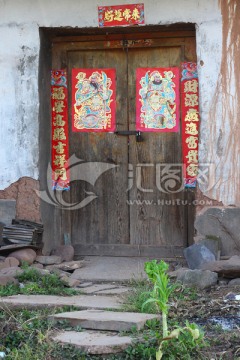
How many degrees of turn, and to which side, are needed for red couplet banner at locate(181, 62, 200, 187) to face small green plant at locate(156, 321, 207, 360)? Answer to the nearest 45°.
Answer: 0° — it already faces it

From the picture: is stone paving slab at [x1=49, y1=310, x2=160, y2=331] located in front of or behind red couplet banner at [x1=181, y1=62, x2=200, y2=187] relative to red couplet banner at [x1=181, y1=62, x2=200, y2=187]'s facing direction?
in front

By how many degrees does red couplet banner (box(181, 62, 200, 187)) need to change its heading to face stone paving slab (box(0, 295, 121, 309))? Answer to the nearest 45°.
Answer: approximately 45° to its right

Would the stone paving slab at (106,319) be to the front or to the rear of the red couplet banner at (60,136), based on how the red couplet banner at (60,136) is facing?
to the front

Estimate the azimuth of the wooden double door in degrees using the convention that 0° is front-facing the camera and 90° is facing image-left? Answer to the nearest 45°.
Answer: approximately 0°
